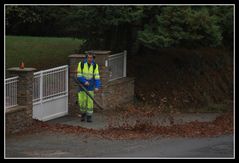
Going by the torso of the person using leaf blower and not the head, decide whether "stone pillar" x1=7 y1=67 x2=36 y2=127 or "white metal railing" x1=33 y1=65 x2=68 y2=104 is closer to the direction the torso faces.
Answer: the stone pillar

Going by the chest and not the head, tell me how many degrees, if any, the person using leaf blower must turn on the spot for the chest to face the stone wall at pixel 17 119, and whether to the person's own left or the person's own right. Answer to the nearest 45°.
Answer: approximately 45° to the person's own right

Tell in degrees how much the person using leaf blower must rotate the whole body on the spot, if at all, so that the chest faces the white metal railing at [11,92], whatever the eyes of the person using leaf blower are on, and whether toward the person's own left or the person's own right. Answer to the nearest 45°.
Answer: approximately 45° to the person's own right

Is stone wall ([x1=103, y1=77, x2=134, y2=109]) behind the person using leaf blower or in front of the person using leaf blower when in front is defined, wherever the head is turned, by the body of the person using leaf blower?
behind

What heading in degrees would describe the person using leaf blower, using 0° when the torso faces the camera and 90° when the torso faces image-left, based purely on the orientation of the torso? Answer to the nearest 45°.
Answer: approximately 0°

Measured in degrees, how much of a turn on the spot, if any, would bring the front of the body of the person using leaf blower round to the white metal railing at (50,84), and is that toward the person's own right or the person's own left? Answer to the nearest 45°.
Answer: approximately 135° to the person's own right

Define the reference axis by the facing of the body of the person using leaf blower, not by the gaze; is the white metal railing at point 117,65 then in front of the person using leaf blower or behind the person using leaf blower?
behind
